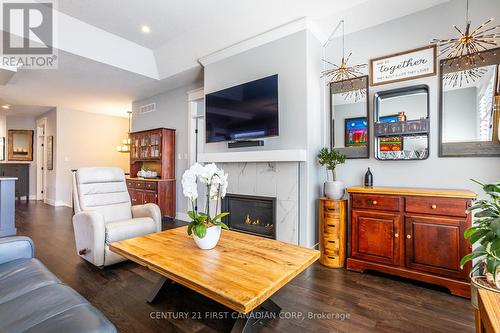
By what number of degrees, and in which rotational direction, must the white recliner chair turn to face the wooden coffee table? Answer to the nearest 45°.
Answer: approximately 45° to its right

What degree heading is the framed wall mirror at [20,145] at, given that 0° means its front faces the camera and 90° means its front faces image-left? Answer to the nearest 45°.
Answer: approximately 0°

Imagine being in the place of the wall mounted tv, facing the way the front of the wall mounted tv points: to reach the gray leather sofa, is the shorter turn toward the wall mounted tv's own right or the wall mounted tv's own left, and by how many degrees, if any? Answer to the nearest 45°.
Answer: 0° — it already faces it

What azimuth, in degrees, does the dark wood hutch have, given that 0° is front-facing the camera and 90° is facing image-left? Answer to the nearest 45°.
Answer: approximately 45°

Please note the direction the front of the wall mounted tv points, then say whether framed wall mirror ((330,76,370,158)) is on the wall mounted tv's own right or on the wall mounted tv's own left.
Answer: on the wall mounted tv's own left

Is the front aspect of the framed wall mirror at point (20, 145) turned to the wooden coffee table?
yes

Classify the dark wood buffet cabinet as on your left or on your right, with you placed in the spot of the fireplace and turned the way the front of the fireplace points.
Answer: on your left

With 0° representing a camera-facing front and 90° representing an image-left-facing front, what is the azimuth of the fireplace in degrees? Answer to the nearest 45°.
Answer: approximately 45°

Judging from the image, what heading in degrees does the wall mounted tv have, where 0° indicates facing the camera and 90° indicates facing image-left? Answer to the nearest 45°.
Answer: approximately 45°
